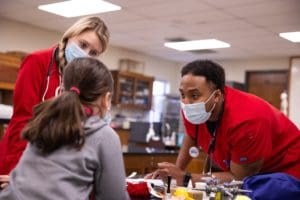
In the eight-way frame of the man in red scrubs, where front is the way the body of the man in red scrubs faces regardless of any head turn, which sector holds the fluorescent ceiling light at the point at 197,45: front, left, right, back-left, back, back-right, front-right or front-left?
back-right

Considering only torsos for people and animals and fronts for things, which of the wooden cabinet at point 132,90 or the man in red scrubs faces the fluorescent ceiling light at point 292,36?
the wooden cabinet

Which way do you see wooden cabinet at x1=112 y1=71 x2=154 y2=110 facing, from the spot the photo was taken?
facing the viewer and to the right of the viewer

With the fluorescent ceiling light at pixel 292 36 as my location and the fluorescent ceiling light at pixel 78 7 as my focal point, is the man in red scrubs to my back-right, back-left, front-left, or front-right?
front-left

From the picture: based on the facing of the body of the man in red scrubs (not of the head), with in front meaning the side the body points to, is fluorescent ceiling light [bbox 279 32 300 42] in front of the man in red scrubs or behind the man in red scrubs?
behind

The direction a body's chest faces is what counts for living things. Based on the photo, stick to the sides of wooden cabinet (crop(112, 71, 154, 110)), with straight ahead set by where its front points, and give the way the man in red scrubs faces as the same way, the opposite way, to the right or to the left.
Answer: to the right

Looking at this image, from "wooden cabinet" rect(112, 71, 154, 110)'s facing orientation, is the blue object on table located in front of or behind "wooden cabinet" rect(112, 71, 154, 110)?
in front

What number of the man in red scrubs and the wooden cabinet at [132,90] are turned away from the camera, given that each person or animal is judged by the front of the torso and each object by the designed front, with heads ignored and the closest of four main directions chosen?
0

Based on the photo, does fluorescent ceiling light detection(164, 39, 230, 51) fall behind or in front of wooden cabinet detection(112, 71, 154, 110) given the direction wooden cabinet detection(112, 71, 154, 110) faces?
in front

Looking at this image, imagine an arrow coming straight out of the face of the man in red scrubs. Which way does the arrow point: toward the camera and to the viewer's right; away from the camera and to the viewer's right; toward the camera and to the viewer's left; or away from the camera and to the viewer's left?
toward the camera and to the viewer's left
